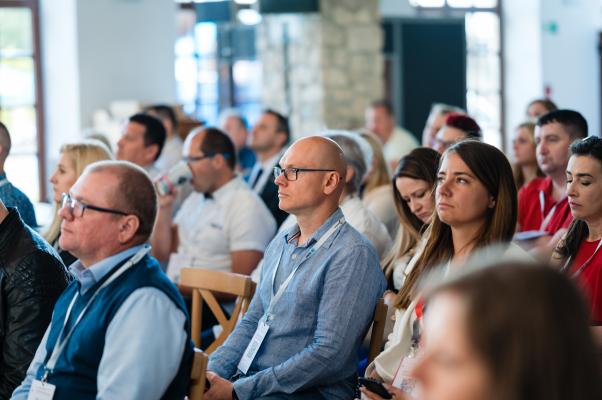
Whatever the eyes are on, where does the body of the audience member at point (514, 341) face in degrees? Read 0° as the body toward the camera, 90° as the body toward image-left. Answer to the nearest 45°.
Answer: approximately 90°

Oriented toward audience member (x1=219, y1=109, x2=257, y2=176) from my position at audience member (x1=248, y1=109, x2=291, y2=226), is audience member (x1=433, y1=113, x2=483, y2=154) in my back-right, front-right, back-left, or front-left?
back-right

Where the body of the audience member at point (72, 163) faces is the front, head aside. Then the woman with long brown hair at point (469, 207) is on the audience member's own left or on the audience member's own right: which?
on the audience member's own left
